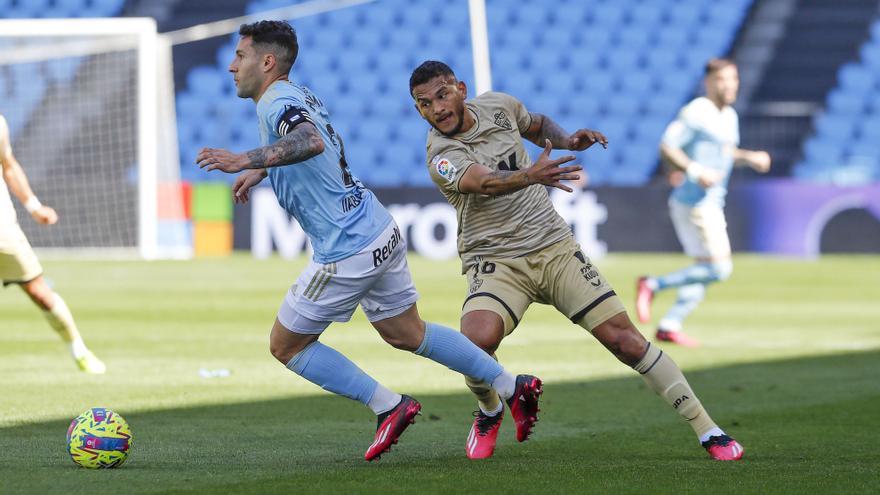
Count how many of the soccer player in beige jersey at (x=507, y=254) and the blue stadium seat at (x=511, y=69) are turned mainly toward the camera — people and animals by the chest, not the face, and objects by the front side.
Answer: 2

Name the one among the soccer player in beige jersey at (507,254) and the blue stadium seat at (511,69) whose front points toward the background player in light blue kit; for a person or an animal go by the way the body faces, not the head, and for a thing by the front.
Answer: the blue stadium seat

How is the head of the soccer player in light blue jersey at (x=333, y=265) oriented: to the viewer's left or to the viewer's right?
to the viewer's left

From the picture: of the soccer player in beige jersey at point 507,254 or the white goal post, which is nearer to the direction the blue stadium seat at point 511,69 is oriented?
the soccer player in beige jersey

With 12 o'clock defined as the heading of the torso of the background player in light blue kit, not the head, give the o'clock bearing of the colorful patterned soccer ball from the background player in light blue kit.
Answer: The colorful patterned soccer ball is roughly at 2 o'clock from the background player in light blue kit.

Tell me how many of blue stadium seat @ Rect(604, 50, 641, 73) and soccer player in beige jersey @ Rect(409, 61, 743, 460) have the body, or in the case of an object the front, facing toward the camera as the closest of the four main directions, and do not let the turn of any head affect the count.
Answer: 2

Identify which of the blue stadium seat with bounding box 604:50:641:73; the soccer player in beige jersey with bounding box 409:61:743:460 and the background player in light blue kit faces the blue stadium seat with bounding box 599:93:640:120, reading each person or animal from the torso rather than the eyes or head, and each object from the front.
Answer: the blue stadium seat with bounding box 604:50:641:73

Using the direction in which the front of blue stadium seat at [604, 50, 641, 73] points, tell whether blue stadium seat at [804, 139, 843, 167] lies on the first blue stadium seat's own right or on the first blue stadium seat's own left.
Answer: on the first blue stadium seat's own left

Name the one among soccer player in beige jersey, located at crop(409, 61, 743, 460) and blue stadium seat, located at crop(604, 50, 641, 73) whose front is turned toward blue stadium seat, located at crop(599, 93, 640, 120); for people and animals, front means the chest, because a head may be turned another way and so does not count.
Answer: blue stadium seat, located at crop(604, 50, 641, 73)
